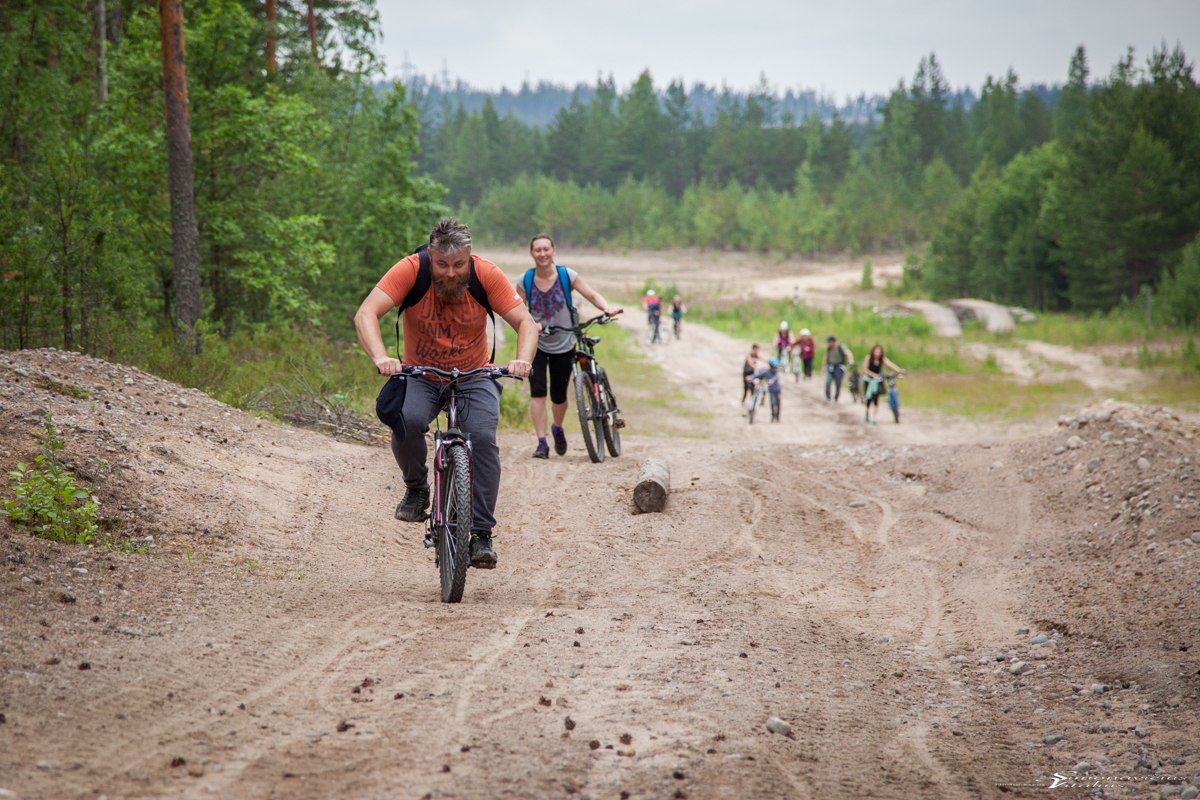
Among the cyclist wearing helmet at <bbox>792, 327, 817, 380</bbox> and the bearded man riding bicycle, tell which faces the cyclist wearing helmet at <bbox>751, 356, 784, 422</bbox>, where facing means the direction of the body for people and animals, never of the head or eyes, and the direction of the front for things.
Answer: the cyclist wearing helmet at <bbox>792, 327, 817, 380</bbox>

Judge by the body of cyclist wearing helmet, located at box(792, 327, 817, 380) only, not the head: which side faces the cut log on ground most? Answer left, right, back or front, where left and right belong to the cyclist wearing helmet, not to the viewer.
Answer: front

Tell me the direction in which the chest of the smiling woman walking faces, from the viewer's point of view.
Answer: toward the camera

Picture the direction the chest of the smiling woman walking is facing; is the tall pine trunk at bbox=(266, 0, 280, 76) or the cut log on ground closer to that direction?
the cut log on ground

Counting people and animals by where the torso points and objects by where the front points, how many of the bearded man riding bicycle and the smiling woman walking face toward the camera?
2

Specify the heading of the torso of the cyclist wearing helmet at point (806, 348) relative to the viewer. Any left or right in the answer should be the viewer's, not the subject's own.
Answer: facing the viewer

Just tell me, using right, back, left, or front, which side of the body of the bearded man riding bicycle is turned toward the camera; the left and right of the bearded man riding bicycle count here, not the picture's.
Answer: front

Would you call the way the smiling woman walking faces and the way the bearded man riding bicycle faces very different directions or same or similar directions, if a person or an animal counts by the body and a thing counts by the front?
same or similar directions

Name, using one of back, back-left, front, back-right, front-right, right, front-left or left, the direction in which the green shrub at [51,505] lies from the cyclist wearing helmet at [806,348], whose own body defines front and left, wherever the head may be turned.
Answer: front

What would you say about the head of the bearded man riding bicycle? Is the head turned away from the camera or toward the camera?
toward the camera

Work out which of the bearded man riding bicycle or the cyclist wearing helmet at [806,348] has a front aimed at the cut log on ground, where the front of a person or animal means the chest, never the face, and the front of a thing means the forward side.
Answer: the cyclist wearing helmet
